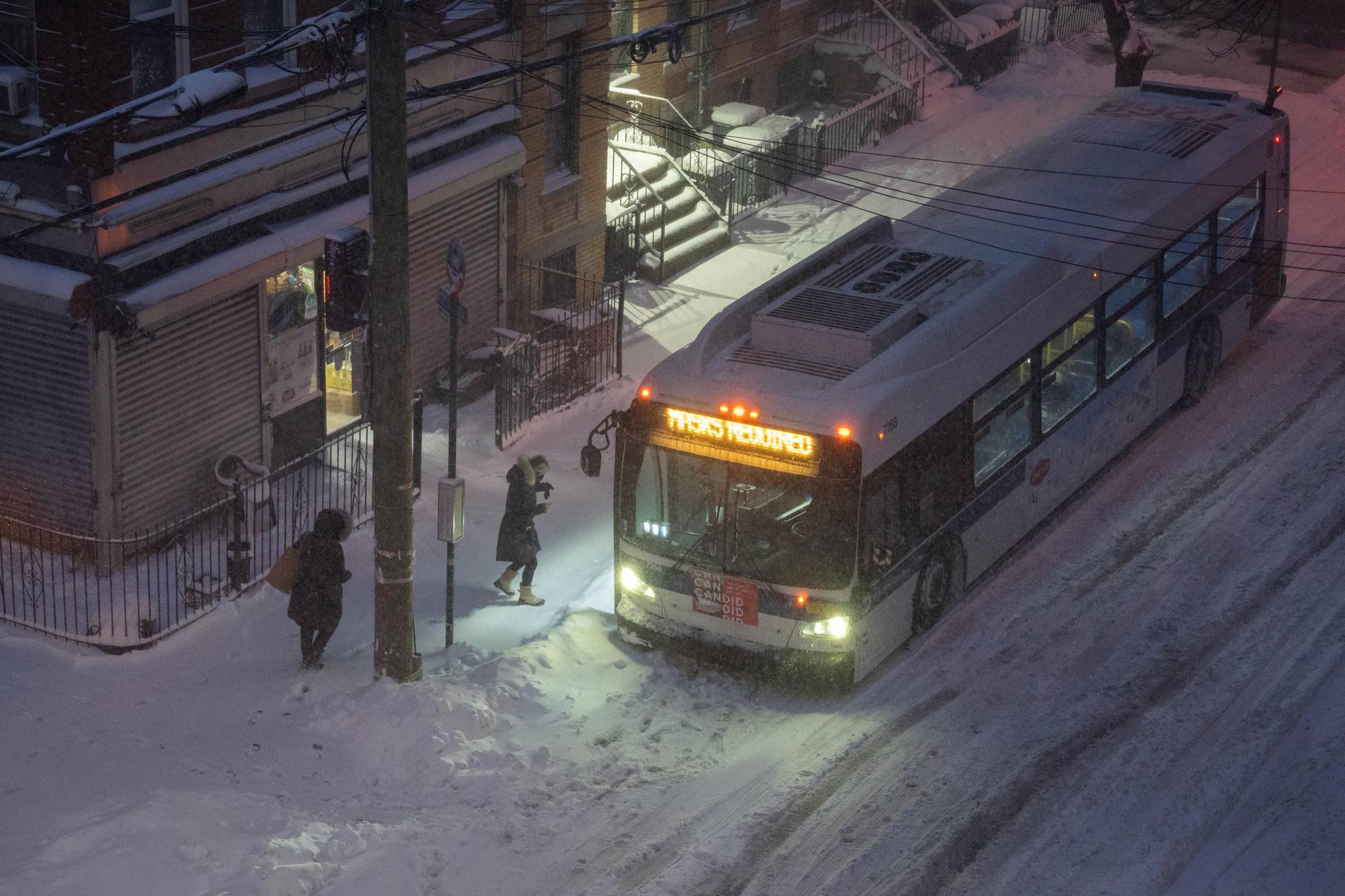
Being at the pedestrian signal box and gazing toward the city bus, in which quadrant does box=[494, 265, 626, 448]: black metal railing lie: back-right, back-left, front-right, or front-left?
front-left

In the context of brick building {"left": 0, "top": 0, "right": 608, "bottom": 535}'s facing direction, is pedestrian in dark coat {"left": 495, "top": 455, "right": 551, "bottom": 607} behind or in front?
in front

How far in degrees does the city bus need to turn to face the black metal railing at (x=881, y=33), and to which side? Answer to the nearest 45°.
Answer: approximately 135° to its right

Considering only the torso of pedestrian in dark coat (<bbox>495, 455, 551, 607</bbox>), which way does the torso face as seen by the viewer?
to the viewer's right

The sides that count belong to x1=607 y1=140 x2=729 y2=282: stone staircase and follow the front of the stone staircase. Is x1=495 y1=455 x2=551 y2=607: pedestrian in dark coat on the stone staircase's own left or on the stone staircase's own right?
on the stone staircase's own right

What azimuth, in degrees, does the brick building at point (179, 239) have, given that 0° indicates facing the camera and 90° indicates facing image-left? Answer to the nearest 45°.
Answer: approximately 315°

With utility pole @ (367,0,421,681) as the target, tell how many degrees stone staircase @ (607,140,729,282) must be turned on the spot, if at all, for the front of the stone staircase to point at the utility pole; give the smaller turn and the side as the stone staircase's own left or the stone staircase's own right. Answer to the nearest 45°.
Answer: approximately 45° to the stone staircase's own right
